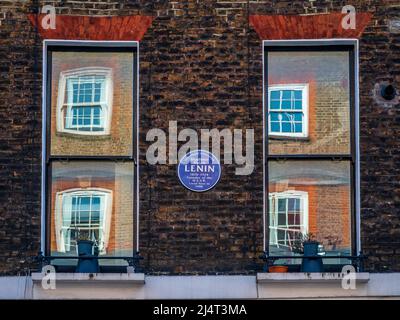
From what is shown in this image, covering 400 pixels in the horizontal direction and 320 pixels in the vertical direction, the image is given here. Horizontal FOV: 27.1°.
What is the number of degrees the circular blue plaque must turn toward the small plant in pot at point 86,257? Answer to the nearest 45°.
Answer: approximately 90° to its right

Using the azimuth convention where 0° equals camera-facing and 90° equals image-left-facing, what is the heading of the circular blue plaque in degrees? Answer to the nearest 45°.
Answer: approximately 0°

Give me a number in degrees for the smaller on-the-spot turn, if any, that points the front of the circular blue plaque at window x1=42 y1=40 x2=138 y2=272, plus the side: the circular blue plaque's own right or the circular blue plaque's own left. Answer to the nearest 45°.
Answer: approximately 90° to the circular blue plaque's own right

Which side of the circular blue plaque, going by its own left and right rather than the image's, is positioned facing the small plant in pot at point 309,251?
left
